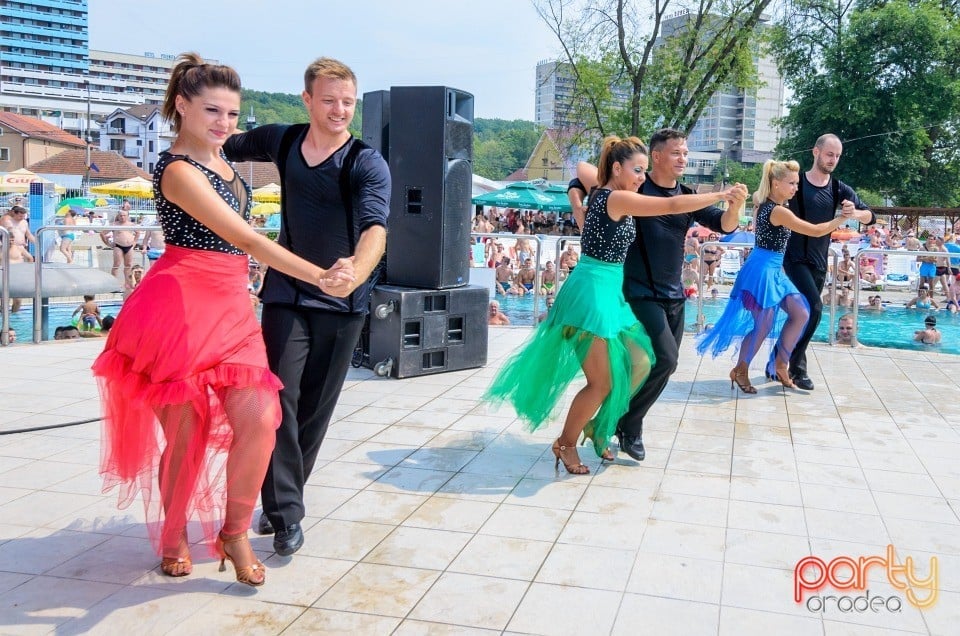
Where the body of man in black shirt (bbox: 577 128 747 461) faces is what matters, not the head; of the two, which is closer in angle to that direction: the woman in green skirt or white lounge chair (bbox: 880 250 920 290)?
the woman in green skirt

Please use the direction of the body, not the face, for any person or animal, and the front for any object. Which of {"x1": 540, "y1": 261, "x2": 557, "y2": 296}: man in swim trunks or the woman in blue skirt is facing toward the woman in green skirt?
the man in swim trunks

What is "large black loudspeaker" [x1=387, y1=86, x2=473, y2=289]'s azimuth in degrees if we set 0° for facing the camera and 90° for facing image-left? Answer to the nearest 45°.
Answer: approximately 315°
